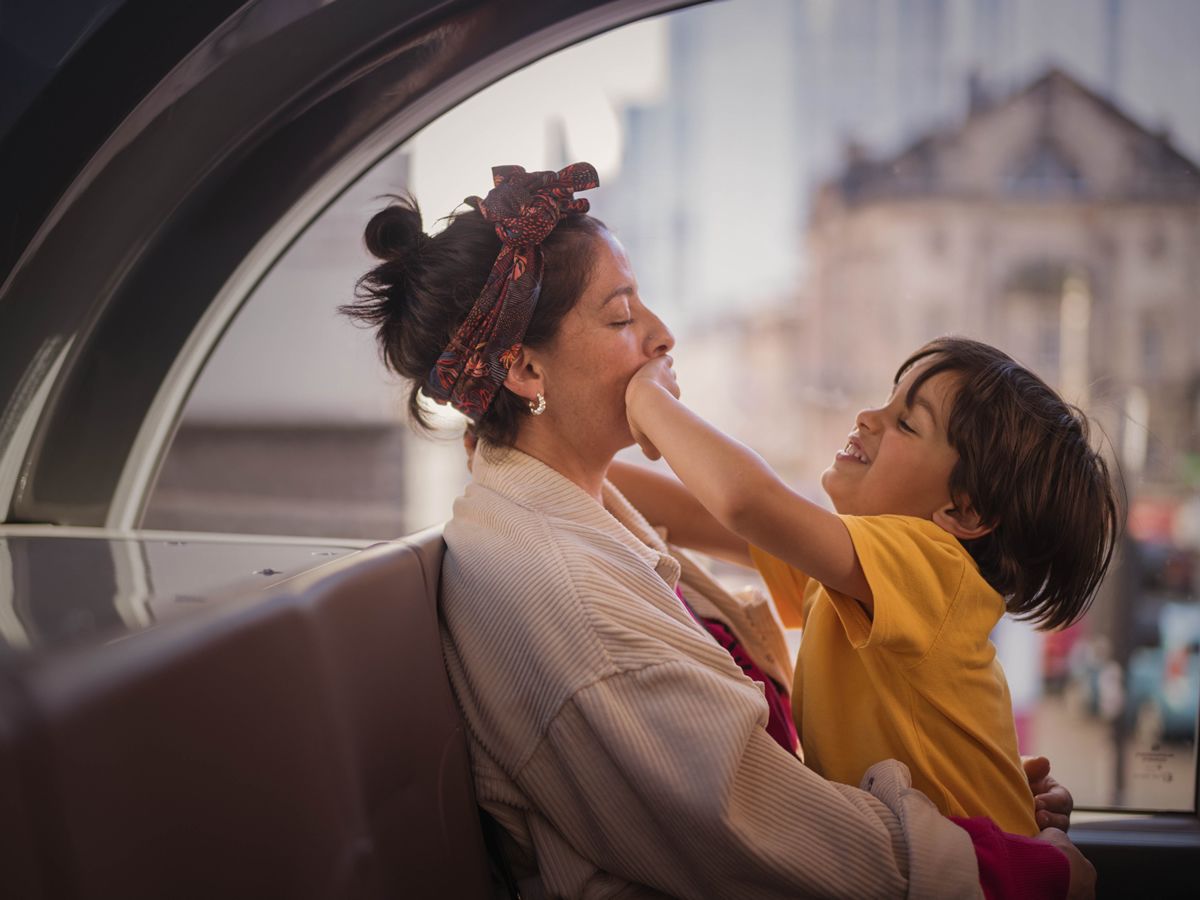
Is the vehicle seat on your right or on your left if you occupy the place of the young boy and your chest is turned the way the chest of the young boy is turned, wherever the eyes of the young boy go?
on your left

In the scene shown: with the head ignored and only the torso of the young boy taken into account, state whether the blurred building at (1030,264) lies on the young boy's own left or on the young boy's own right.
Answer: on the young boy's own right

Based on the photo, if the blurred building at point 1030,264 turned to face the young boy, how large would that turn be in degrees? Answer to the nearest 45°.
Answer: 0° — it already faces them

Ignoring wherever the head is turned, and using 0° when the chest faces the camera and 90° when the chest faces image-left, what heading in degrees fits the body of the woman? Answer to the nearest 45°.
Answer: approximately 270°

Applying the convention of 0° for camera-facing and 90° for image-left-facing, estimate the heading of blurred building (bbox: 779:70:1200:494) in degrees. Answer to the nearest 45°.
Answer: approximately 0°

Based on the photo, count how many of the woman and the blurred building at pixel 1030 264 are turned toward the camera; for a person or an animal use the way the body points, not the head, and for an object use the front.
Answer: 1

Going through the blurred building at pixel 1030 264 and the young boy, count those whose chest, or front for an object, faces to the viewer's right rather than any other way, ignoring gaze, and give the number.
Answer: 0

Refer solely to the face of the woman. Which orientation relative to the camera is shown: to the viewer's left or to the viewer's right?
to the viewer's right

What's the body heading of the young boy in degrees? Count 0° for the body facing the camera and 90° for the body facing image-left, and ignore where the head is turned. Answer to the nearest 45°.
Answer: approximately 90°

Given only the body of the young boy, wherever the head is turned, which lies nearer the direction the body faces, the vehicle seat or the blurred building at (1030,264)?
the vehicle seat
